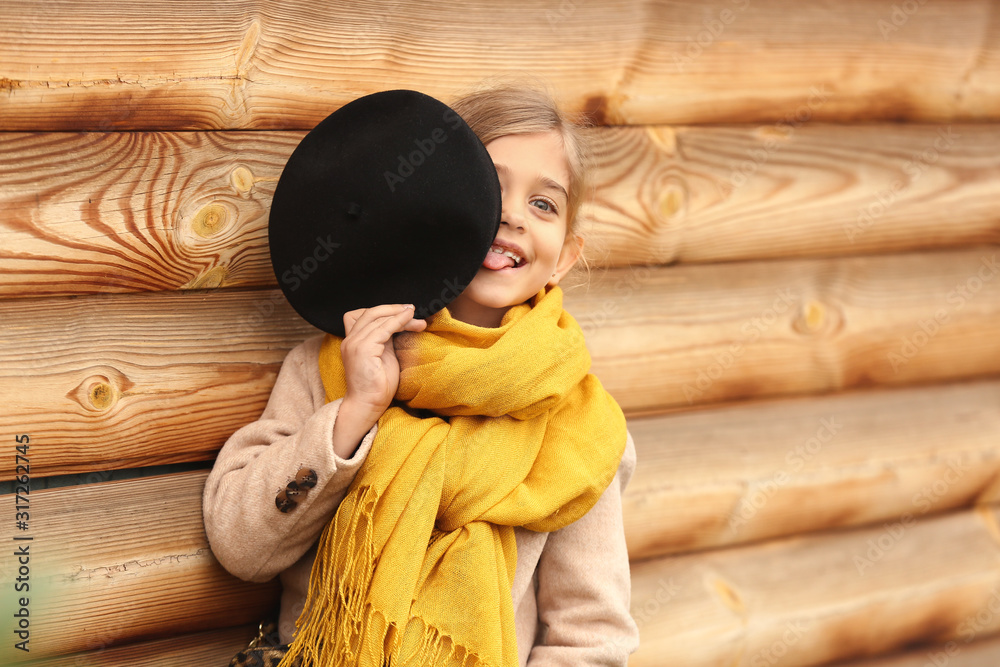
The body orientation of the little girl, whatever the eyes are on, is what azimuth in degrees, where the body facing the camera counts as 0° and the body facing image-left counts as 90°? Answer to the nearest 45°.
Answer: approximately 0°
